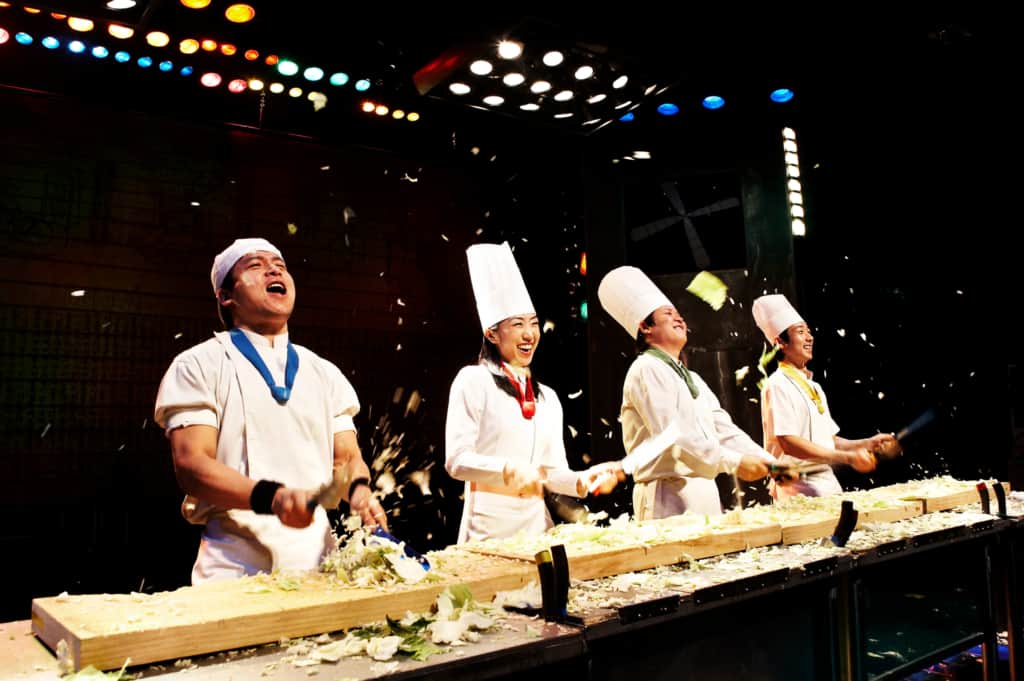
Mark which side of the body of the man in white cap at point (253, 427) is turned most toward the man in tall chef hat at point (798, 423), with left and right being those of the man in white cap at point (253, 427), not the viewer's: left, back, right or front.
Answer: left

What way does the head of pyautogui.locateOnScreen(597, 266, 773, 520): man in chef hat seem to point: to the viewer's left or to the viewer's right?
to the viewer's right

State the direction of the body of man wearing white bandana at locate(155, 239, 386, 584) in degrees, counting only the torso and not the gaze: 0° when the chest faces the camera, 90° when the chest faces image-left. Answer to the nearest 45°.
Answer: approximately 315°
